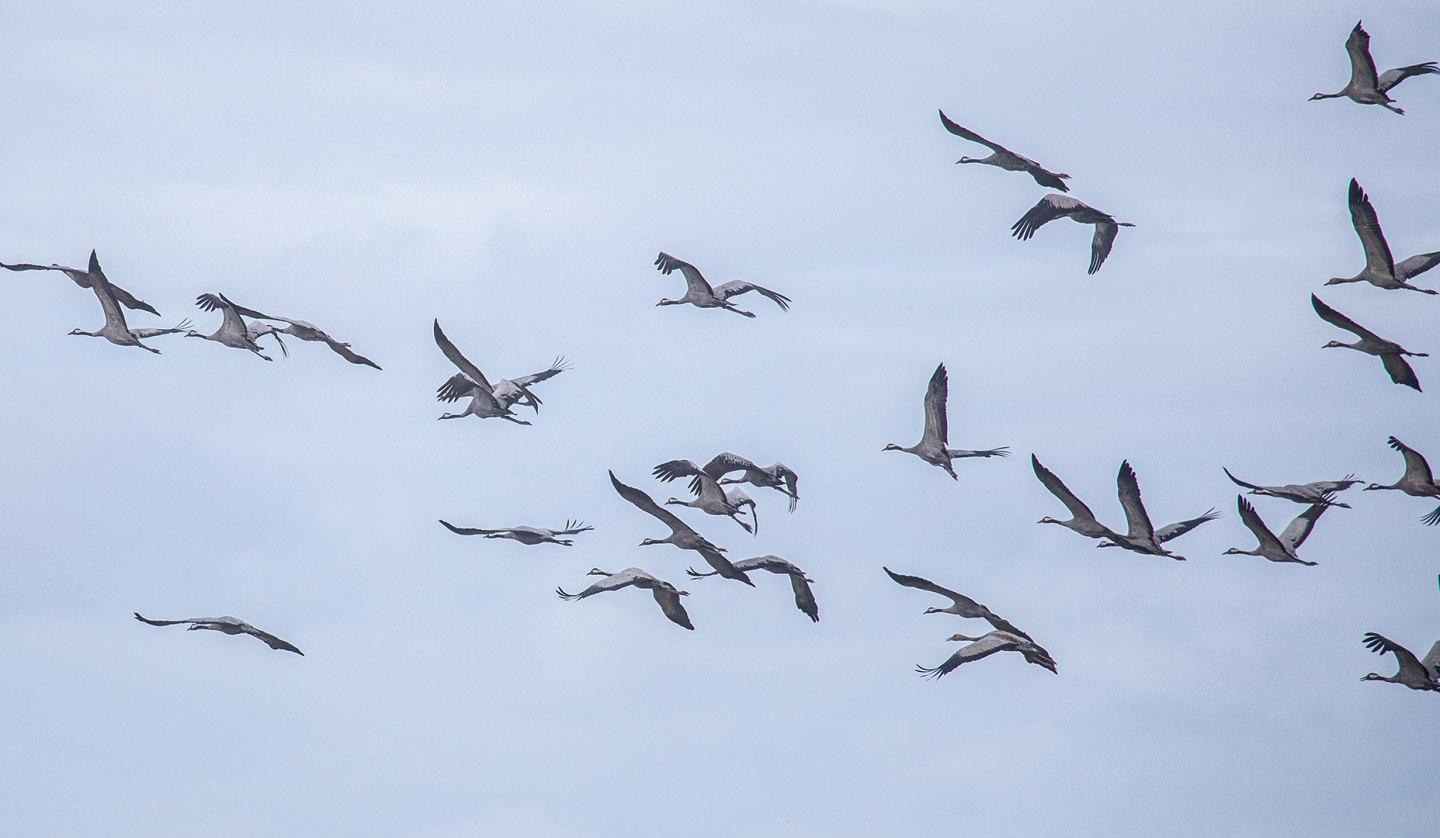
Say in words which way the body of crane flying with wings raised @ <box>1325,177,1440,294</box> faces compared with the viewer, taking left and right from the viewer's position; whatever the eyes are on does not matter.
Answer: facing to the left of the viewer

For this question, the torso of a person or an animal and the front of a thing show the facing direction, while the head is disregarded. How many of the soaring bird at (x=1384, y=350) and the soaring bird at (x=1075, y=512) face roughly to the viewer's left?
2

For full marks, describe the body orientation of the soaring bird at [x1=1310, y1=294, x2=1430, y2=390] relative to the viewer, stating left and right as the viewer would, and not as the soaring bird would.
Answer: facing to the left of the viewer

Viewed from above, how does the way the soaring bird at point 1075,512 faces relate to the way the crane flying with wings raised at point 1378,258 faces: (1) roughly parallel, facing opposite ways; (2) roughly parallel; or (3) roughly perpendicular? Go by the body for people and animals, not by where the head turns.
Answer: roughly parallel

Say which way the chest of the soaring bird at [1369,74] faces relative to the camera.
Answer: to the viewer's left

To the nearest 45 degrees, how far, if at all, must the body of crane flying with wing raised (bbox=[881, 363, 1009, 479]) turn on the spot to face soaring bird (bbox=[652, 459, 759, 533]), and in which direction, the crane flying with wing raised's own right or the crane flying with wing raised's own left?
0° — it already faces it

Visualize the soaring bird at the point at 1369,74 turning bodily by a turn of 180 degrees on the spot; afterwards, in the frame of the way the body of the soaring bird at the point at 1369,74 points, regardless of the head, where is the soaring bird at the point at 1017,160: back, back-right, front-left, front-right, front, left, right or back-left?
back-right

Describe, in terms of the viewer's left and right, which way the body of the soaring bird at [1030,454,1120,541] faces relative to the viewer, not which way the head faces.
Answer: facing to the left of the viewer

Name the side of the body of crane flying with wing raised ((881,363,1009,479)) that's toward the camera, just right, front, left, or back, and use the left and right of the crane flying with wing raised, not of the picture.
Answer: left

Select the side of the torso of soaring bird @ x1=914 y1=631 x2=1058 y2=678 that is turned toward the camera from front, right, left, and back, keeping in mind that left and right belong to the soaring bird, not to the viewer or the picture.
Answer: left

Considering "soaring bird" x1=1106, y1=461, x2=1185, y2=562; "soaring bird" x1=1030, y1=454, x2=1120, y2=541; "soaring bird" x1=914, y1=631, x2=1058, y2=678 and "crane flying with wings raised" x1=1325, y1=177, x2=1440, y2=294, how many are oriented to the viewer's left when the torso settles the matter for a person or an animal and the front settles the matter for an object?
4

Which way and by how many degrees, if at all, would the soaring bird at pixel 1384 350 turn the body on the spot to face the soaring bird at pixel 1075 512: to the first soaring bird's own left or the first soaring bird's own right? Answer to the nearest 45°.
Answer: approximately 45° to the first soaring bird's own left

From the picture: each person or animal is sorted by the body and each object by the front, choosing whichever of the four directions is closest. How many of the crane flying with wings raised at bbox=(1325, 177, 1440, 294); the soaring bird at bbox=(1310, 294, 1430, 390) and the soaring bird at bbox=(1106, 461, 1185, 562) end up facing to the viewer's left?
3

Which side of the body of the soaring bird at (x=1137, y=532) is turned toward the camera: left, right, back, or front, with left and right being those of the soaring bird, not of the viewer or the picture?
left
